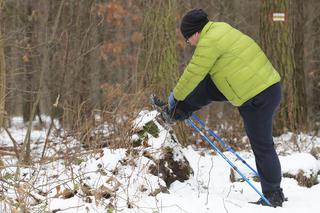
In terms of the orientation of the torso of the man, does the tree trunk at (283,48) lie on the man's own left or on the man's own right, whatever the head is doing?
on the man's own right

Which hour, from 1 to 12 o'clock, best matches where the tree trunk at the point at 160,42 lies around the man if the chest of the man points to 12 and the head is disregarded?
The tree trunk is roughly at 2 o'clock from the man.

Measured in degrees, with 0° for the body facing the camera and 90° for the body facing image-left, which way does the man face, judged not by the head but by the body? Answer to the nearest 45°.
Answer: approximately 90°
